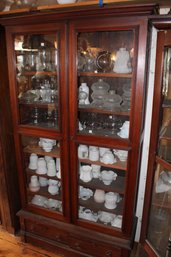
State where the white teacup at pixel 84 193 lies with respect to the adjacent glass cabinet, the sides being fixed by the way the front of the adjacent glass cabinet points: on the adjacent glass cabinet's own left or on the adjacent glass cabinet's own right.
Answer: on the adjacent glass cabinet's own right

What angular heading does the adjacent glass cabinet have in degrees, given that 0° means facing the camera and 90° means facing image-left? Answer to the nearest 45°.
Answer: approximately 45°

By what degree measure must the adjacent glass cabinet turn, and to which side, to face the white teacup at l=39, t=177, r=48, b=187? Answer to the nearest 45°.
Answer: approximately 45° to its right

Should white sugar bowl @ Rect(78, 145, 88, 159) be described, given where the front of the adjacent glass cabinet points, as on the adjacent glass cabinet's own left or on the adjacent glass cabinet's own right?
on the adjacent glass cabinet's own right

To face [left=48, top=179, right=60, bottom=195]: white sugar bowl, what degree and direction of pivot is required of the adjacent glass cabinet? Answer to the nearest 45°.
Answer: approximately 45° to its right
